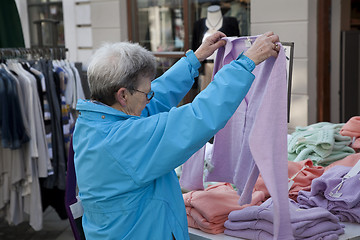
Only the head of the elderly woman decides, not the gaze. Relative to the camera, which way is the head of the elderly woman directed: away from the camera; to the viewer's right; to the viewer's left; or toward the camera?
to the viewer's right

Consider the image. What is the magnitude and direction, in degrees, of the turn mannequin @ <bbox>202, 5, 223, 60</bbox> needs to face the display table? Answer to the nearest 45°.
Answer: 0° — it already faces it

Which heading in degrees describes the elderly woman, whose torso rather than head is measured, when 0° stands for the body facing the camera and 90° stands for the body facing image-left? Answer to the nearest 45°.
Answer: approximately 225°

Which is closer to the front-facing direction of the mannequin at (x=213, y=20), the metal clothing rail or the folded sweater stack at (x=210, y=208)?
the folded sweater stack

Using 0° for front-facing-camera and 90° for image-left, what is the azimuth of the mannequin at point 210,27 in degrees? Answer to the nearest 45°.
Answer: approximately 0°

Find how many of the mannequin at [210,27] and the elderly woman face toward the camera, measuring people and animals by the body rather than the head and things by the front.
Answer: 1

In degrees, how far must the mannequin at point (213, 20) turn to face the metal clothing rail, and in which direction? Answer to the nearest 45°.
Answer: approximately 45° to its right

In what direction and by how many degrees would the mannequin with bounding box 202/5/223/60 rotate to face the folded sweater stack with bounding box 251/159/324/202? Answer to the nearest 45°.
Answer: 0° — it already faces it

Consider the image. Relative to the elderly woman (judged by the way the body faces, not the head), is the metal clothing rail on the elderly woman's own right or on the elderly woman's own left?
on the elderly woman's own left
